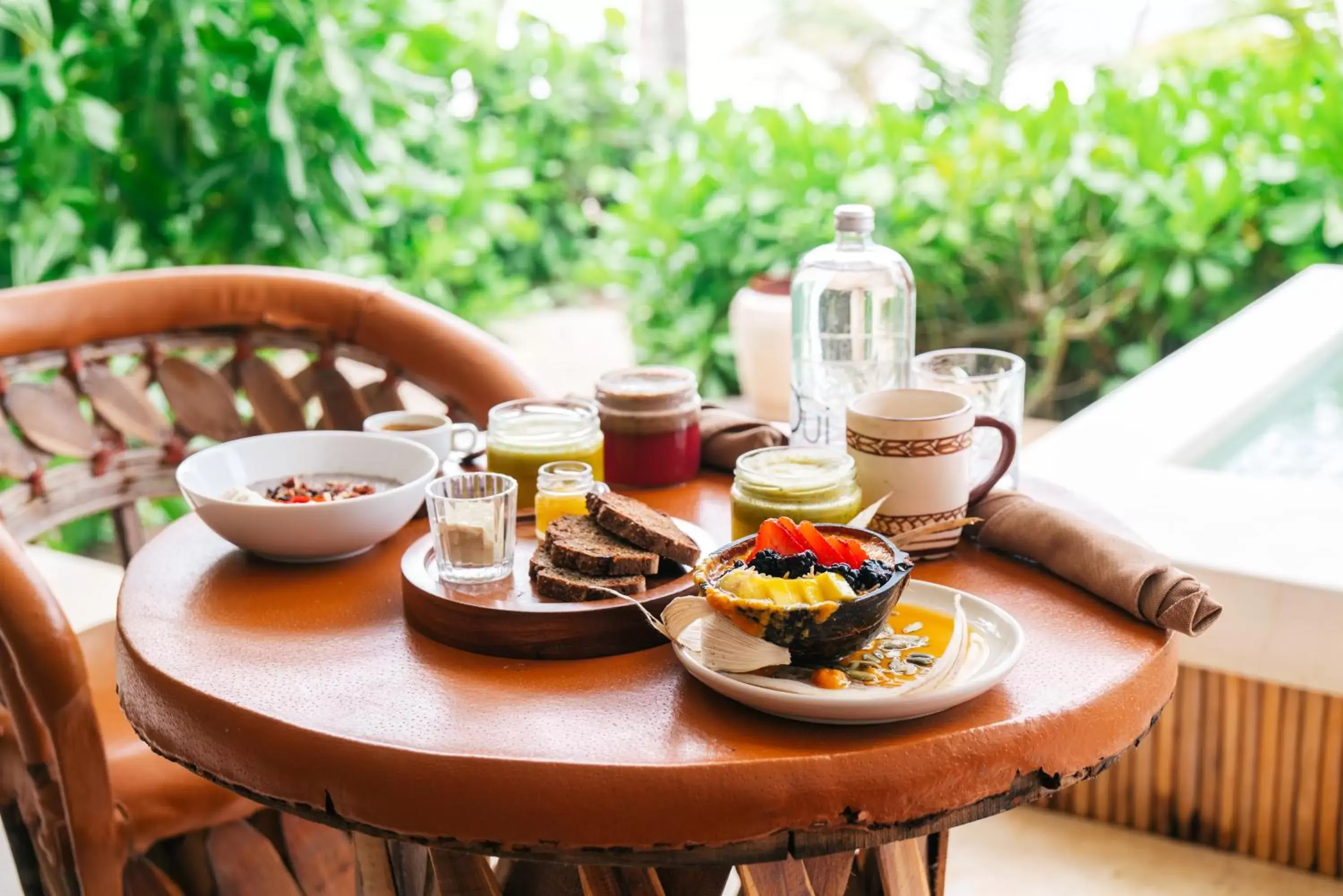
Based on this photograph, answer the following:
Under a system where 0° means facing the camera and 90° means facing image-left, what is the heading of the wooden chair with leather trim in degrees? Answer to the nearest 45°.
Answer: approximately 315°

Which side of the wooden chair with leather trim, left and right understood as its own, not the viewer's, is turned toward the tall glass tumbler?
front

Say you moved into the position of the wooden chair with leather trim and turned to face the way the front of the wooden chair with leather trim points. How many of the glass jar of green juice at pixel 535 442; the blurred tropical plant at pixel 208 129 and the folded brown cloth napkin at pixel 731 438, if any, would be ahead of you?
2

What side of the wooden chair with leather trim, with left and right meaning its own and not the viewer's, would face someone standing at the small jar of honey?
front

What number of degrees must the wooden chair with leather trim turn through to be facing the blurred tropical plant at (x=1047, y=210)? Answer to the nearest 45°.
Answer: approximately 90° to its left

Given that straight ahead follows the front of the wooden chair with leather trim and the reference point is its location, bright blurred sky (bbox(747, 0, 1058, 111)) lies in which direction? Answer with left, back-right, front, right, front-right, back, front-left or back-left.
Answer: left

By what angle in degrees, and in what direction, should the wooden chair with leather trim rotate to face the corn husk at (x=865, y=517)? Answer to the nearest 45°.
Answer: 0° — it already faces it

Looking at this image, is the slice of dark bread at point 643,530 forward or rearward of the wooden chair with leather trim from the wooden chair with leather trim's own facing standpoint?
forward

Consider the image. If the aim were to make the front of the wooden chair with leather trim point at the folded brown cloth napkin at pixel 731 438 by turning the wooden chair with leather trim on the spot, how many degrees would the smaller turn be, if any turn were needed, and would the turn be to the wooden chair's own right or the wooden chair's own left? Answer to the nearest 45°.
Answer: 0° — it already faces it

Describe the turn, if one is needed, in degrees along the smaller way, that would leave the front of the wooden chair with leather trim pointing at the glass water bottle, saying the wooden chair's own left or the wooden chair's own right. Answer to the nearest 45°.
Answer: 0° — it already faces it

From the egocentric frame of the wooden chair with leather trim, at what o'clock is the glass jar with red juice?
The glass jar with red juice is roughly at 12 o'clock from the wooden chair with leather trim.
